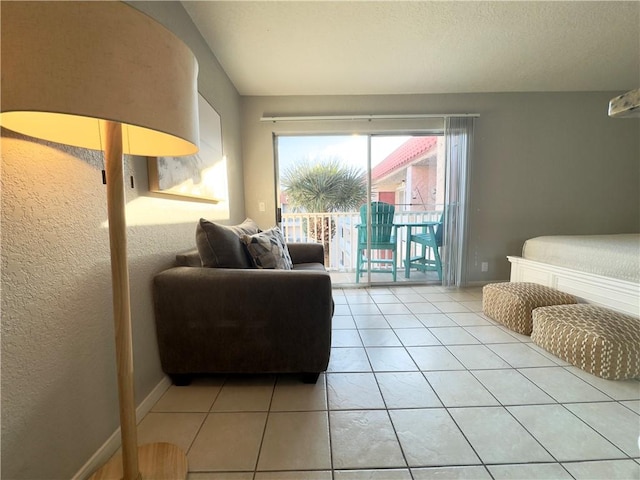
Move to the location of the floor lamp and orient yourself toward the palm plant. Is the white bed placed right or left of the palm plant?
right

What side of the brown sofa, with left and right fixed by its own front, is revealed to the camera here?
right

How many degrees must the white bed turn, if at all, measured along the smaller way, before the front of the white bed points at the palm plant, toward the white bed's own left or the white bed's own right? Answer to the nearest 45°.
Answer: approximately 45° to the white bed's own right

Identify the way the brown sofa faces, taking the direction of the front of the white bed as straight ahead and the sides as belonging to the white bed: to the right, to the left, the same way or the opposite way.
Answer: the opposite way

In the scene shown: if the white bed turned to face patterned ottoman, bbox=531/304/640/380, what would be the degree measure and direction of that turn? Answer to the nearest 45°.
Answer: approximately 45° to its left

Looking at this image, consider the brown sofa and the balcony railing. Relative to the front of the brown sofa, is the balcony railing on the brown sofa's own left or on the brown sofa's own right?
on the brown sofa's own left

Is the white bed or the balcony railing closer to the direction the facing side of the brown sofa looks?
the white bed

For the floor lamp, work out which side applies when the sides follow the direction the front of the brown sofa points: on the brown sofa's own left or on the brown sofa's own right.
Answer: on the brown sofa's own right

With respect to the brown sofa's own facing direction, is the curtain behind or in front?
in front

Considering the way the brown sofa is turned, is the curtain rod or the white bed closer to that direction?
the white bed

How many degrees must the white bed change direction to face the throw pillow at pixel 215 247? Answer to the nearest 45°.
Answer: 0° — it already faces it

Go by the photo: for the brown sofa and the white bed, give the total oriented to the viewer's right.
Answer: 1
